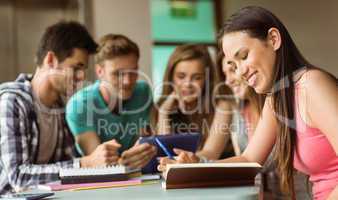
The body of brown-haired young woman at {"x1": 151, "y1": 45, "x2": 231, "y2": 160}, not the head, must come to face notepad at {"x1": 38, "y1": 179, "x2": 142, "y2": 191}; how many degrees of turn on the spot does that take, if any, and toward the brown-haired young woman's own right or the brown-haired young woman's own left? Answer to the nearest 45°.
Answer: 0° — they already face it

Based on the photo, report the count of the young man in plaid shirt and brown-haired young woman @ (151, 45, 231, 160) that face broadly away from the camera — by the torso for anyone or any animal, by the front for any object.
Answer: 0

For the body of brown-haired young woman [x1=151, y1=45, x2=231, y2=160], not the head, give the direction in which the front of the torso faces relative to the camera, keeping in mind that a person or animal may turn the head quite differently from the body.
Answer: toward the camera

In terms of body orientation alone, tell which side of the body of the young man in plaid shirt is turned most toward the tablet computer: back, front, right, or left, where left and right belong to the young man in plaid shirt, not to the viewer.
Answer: front

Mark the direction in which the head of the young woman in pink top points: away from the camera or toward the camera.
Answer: toward the camera

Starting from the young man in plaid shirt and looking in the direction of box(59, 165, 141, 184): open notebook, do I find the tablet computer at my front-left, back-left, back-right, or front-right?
front-left

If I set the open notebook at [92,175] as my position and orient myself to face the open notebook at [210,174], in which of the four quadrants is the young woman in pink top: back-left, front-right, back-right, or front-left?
front-left

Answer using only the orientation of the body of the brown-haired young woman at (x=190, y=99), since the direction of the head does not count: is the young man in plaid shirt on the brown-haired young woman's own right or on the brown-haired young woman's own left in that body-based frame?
on the brown-haired young woman's own right

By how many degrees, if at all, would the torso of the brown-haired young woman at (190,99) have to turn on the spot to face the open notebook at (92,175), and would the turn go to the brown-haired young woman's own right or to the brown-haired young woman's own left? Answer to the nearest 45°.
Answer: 0° — they already face it

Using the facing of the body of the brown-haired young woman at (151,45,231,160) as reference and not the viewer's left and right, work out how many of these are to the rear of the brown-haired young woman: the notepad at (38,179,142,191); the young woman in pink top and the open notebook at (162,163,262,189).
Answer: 0

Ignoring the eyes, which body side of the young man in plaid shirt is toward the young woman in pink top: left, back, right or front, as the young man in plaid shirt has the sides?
front

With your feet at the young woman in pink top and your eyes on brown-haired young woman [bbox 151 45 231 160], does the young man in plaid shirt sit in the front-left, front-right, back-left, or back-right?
front-left

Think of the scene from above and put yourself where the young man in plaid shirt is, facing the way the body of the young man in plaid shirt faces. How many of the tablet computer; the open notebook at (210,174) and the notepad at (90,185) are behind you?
0

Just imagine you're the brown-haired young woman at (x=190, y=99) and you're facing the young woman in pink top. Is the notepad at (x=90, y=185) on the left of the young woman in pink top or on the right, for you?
right

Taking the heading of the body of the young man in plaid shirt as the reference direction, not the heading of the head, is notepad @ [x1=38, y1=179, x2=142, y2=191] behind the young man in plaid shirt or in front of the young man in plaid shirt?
in front

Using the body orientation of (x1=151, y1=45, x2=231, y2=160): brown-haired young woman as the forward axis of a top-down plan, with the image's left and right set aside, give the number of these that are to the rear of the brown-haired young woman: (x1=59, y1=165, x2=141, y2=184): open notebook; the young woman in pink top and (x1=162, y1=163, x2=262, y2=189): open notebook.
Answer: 0

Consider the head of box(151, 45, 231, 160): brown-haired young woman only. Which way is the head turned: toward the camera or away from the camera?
toward the camera

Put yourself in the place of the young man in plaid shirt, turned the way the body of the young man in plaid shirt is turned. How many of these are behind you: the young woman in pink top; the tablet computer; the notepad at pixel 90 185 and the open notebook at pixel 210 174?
0
